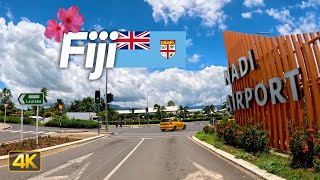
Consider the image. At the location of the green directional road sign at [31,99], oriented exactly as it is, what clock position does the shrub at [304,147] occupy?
The shrub is roughly at 11 o'clock from the green directional road sign.

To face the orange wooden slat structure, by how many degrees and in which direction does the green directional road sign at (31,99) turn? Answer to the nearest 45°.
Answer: approximately 45° to its left

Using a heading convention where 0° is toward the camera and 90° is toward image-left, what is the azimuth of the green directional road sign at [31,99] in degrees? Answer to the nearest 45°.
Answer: approximately 0°

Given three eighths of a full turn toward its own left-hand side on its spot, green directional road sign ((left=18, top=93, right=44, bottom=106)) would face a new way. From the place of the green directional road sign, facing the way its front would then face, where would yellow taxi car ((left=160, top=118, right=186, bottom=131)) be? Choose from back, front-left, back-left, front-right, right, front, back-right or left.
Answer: front

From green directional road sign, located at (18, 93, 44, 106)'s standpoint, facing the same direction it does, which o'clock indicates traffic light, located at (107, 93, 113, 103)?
The traffic light is roughly at 7 o'clock from the green directional road sign.

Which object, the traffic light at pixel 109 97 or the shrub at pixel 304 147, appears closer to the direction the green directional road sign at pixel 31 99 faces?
the shrub
